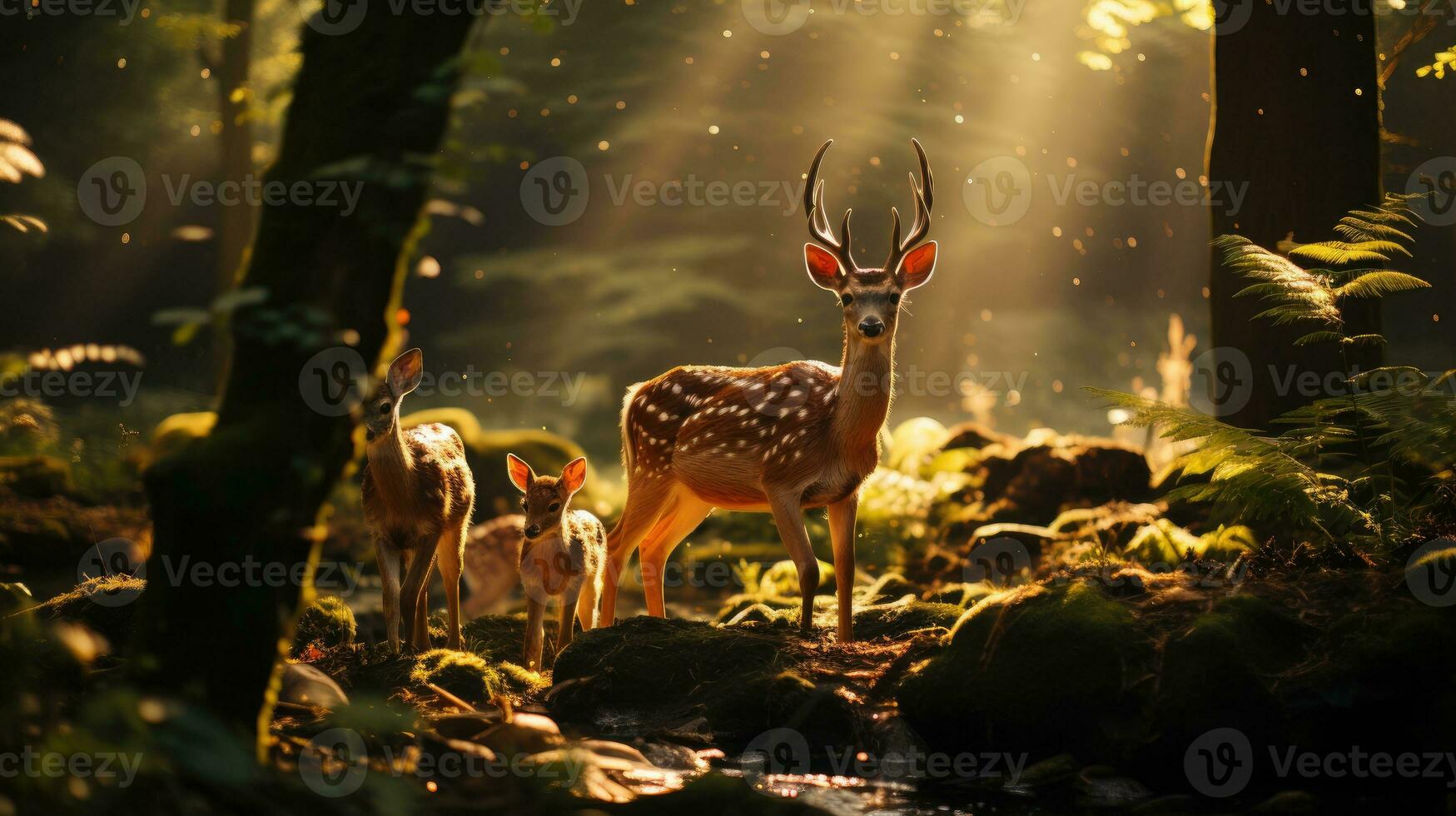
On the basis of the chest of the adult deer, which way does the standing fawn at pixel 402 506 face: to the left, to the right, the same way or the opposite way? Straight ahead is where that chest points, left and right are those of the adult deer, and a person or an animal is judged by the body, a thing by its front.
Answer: to the right

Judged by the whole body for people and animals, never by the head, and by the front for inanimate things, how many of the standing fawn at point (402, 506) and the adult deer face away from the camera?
0

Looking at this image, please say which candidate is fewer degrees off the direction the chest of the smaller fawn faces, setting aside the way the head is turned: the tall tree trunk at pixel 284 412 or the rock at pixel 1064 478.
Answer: the tall tree trunk

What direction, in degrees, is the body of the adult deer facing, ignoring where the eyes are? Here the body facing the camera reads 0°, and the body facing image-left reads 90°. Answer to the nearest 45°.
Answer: approximately 315°

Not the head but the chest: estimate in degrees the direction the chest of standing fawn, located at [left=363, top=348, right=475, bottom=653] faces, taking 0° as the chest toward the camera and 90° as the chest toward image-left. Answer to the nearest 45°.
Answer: approximately 45°

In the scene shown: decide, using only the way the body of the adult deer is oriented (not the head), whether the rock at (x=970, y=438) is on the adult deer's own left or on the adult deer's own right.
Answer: on the adult deer's own left

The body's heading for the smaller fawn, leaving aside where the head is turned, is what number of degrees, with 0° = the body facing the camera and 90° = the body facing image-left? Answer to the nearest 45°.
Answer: approximately 45°

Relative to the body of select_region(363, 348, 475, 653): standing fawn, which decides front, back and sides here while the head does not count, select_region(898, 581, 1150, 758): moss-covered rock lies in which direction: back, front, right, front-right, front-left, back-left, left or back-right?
left

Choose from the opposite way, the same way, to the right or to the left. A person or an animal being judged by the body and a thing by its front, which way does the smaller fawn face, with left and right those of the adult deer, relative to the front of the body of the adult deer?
to the right

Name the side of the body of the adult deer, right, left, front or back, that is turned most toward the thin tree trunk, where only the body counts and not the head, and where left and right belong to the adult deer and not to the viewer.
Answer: back
